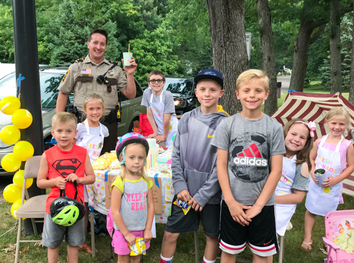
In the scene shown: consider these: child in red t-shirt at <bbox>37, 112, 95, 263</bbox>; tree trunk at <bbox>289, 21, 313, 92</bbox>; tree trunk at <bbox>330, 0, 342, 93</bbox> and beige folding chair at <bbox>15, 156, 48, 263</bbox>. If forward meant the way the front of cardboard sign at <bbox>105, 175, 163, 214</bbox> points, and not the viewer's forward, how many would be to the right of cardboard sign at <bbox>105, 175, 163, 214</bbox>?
2

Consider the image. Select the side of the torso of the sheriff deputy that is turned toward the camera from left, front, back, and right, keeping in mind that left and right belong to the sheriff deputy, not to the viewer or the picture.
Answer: front

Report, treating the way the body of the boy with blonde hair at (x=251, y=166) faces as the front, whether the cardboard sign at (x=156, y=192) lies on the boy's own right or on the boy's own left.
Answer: on the boy's own right

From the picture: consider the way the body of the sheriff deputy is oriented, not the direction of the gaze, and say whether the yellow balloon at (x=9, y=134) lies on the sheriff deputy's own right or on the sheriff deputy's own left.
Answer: on the sheriff deputy's own right

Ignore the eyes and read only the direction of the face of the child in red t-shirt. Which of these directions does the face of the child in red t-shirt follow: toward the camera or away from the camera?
toward the camera

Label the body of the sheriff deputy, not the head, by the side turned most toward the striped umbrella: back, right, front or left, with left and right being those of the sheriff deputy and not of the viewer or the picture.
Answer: left

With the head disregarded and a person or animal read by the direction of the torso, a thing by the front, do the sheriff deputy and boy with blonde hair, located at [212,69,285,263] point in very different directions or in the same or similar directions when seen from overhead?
same or similar directions

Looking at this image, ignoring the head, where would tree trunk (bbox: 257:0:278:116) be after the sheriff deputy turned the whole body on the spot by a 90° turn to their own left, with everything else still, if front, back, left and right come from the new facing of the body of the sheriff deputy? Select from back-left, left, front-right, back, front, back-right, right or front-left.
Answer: front-left

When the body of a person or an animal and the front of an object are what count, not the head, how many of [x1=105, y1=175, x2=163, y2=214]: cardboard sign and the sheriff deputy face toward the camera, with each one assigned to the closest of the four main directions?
2

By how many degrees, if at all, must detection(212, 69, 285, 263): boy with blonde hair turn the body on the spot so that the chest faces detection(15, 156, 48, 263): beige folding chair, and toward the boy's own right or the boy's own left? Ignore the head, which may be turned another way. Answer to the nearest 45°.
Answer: approximately 90° to the boy's own right

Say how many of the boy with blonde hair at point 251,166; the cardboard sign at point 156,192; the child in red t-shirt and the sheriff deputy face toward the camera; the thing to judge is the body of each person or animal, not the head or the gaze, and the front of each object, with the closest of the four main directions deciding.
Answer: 4

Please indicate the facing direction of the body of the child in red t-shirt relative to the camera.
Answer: toward the camera

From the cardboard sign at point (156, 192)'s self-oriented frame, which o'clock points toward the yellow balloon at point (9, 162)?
The yellow balloon is roughly at 4 o'clock from the cardboard sign.

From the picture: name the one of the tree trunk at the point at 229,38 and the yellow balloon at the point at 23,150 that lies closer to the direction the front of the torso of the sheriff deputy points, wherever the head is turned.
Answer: the yellow balloon

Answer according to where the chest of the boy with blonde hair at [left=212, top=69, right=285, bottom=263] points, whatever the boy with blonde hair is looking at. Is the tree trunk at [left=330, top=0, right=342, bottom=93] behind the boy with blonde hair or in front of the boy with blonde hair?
behind

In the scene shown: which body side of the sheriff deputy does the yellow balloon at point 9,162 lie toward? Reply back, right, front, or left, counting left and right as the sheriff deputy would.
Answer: right

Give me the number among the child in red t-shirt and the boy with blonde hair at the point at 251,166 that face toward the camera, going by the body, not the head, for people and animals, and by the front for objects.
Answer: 2

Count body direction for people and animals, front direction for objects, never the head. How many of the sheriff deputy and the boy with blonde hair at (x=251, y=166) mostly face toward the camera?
2
